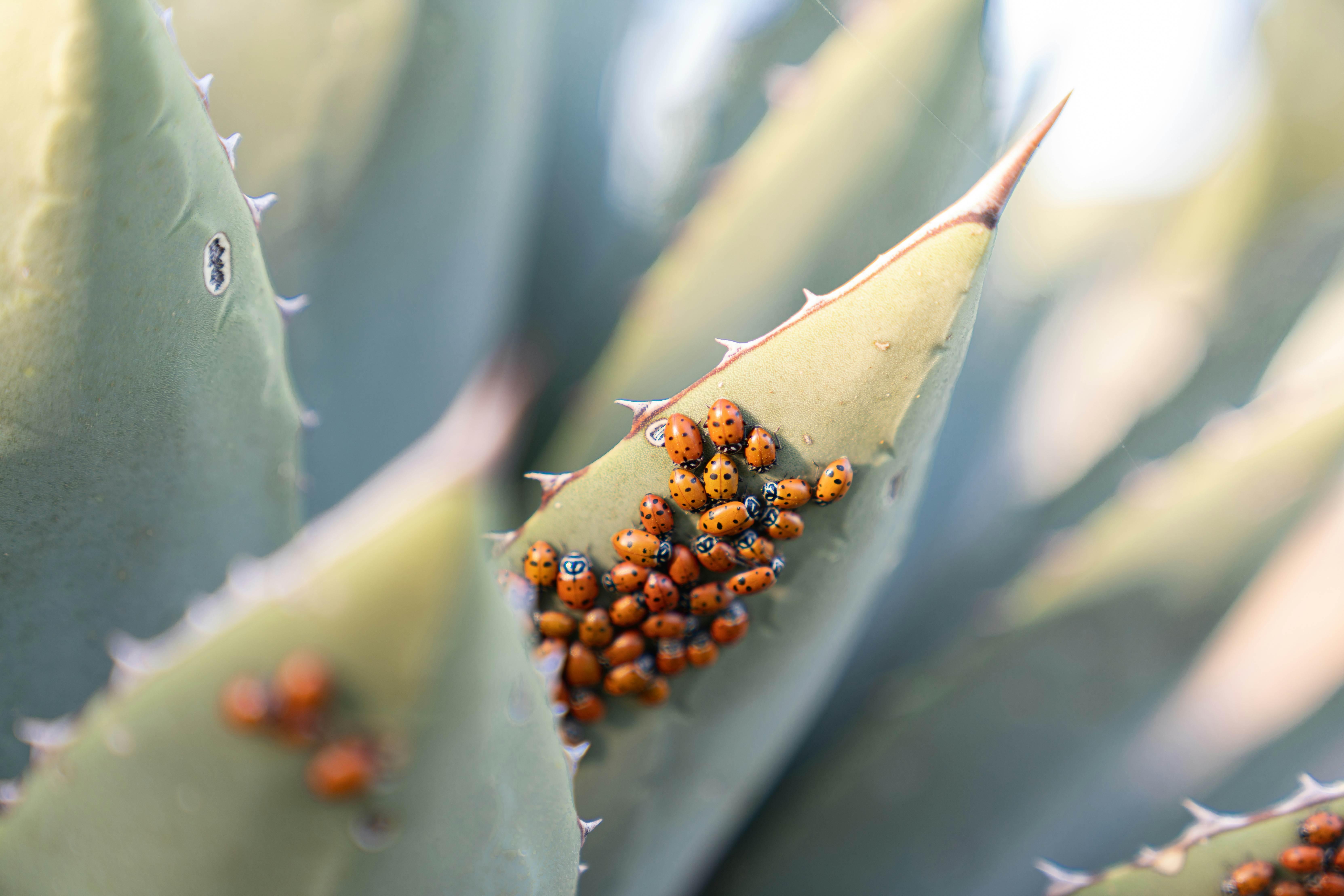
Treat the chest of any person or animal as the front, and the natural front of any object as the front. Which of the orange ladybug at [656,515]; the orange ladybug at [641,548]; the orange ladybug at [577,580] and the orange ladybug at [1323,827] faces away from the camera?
the orange ladybug at [577,580]

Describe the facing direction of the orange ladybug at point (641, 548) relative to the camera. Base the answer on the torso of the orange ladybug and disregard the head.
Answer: to the viewer's right

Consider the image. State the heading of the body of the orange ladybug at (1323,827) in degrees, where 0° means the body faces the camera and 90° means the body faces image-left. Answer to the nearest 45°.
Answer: approximately 90°

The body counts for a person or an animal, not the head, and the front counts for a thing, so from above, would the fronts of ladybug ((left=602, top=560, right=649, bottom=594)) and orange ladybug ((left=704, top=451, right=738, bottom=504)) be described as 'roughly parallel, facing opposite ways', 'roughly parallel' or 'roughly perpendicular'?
roughly perpendicular

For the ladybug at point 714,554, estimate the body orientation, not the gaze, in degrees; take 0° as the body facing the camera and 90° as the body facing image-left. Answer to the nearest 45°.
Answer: approximately 135°

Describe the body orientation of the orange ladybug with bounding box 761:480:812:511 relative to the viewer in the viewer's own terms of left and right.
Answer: facing to the left of the viewer
